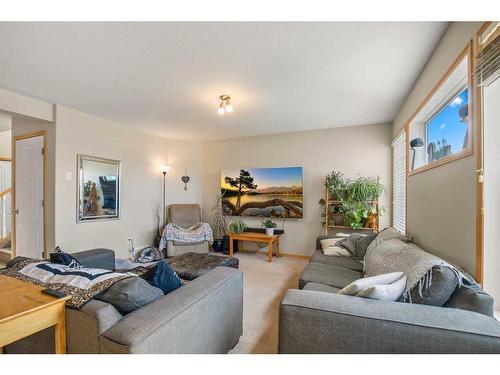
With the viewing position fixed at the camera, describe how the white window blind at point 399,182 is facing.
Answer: facing to the left of the viewer

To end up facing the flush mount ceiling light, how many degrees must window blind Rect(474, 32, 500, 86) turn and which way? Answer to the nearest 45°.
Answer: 0° — it already faces it

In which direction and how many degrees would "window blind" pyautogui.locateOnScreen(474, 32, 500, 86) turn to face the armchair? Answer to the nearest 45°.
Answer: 0° — it already faces it

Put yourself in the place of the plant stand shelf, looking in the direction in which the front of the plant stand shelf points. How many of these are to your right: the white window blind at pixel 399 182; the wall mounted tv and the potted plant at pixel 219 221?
2

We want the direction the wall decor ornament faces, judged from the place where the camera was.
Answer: facing the viewer

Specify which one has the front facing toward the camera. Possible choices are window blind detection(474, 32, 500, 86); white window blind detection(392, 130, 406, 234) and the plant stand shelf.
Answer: the plant stand shelf

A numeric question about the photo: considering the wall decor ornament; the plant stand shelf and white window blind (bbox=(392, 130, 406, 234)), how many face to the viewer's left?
1

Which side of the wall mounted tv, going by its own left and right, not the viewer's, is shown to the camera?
front

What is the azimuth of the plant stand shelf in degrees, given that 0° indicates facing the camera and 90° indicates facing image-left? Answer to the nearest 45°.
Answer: approximately 0°

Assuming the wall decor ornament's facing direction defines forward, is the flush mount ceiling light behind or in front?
in front

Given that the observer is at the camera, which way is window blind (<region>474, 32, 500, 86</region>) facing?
facing to the left of the viewer

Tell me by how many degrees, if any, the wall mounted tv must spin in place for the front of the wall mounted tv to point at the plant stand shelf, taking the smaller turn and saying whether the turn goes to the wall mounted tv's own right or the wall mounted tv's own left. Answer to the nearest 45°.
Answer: approximately 45° to the wall mounted tv's own left
